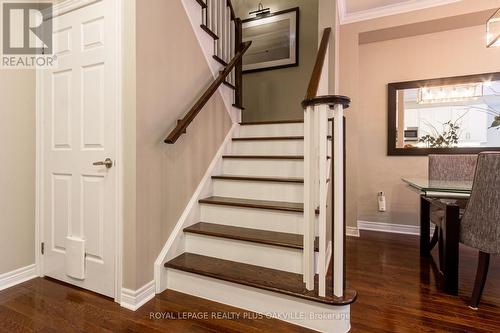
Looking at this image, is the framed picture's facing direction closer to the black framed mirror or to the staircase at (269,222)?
the staircase

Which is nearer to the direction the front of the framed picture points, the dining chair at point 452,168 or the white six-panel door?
the white six-panel door

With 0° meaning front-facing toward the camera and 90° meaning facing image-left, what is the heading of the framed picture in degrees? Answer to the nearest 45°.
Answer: approximately 45°

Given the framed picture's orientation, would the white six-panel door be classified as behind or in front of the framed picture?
in front
